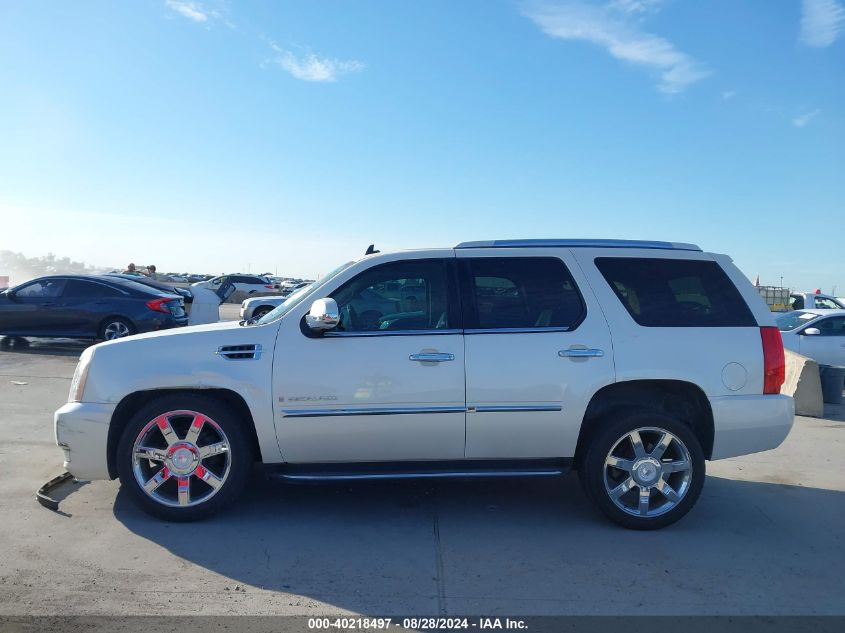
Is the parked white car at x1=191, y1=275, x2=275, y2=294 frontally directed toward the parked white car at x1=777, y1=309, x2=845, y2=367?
no

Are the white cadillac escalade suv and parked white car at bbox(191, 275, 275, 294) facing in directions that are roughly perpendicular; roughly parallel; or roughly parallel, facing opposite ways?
roughly parallel

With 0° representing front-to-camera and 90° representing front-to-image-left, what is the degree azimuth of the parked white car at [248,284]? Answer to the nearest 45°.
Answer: approximately 90°

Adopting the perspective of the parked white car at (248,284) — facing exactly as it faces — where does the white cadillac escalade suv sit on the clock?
The white cadillac escalade suv is roughly at 9 o'clock from the parked white car.

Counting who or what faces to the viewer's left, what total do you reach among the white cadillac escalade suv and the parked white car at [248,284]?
2

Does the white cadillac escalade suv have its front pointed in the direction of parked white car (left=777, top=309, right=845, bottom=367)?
no

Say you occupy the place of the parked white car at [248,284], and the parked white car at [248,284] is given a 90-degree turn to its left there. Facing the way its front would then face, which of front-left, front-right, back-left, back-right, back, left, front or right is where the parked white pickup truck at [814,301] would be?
front-left

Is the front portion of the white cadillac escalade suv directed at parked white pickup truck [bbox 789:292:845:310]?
no

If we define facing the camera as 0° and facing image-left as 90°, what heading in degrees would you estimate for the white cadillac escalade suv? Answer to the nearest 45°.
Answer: approximately 90°
